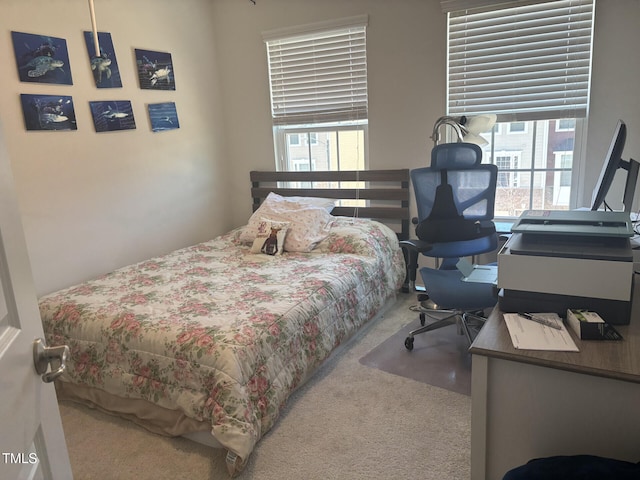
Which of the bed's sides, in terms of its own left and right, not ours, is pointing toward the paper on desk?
left

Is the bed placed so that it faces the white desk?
no

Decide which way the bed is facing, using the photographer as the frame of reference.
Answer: facing the viewer and to the left of the viewer

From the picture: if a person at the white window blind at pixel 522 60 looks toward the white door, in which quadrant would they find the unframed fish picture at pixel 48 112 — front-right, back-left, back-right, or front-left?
front-right

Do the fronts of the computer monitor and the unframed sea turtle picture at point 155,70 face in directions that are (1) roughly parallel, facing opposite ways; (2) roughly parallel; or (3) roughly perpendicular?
roughly parallel, facing opposite ways

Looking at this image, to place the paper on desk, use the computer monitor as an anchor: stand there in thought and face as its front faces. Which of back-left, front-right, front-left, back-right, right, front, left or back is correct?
left

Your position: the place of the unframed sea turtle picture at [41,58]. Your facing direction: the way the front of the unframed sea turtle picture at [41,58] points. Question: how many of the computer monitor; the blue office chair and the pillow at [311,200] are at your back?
0

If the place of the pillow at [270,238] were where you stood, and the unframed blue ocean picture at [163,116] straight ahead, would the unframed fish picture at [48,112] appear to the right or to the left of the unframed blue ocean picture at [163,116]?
left

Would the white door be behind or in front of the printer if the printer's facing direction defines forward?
in front

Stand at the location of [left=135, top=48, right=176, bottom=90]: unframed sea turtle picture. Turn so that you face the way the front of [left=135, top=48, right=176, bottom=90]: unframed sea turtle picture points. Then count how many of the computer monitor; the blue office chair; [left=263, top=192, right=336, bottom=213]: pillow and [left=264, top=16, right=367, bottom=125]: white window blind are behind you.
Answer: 0

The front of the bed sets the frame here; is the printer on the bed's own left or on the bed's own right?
on the bed's own left

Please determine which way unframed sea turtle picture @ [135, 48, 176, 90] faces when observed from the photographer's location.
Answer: facing the viewer and to the right of the viewer

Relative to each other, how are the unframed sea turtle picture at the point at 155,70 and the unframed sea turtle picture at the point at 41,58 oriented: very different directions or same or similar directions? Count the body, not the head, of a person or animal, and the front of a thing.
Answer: same or similar directions

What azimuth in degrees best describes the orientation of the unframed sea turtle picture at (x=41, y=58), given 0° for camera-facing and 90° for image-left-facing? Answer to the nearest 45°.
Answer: approximately 315°

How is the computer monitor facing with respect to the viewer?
to the viewer's left
